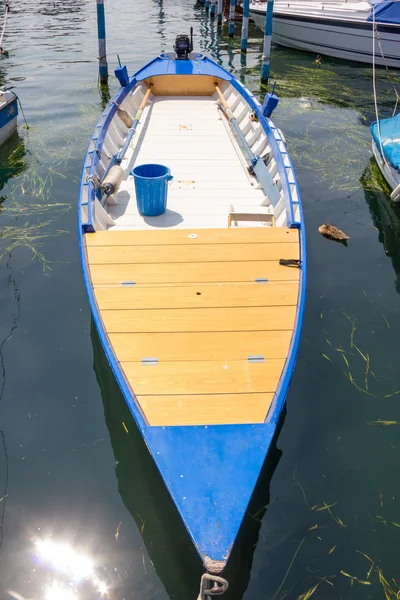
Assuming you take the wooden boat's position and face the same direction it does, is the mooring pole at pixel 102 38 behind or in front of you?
behind

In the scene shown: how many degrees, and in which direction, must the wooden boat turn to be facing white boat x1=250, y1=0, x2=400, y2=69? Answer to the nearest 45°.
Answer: approximately 180°

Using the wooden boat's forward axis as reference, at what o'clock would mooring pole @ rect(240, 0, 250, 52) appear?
The mooring pole is roughly at 6 o'clock from the wooden boat.

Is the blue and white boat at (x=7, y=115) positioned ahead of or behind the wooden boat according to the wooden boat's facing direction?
behind

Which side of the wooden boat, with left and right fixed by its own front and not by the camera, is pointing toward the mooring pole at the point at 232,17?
back

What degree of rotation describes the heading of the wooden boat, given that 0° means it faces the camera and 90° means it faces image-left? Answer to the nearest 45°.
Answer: approximately 0°
